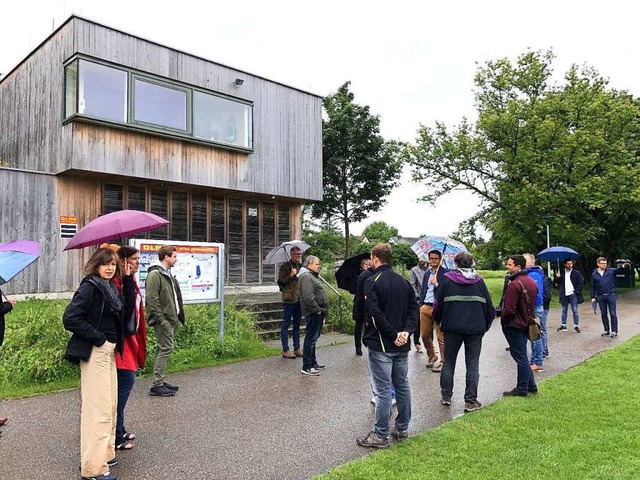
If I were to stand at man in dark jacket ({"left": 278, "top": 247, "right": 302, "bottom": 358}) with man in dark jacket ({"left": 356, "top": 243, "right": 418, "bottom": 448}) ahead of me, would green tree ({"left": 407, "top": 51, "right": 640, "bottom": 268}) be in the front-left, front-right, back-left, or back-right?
back-left

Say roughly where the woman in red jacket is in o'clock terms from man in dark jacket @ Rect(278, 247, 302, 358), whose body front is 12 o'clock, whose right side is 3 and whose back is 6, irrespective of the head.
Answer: The woman in red jacket is roughly at 2 o'clock from the man in dark jacket.

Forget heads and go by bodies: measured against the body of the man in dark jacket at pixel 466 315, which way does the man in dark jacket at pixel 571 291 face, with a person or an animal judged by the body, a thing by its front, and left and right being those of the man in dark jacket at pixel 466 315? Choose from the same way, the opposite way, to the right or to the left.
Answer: the opposite way

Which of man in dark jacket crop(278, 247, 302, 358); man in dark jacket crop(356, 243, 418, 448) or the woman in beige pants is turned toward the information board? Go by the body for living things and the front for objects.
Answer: man in dark jacket crop(356, 243, 418, 448)

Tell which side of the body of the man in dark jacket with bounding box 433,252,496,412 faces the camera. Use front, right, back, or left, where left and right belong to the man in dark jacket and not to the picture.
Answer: back

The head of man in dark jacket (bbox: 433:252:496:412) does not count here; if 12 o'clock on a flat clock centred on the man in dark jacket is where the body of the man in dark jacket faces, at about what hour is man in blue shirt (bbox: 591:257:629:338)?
The man in blue shirt is roughly at 1 o'clock from the man in dark jacket.

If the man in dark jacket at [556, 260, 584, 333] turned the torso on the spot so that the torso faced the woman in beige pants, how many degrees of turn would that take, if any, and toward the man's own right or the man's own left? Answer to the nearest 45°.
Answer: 0° — they already face them

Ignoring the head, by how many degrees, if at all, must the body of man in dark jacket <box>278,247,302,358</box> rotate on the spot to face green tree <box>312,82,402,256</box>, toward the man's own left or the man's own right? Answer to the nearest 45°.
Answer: approximately 135° to the man's own left

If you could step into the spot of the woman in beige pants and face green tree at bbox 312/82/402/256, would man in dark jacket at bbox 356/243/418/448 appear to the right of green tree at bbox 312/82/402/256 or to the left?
right

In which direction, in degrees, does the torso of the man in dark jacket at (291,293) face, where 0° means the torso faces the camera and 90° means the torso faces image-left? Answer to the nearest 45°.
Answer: approximately 315°

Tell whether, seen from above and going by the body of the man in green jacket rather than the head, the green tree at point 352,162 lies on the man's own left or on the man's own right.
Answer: on the man's own left

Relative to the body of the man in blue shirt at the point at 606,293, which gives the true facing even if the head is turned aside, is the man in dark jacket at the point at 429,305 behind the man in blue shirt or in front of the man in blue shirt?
in front

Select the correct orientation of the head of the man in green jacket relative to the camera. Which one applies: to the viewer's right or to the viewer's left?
to the viewer's right

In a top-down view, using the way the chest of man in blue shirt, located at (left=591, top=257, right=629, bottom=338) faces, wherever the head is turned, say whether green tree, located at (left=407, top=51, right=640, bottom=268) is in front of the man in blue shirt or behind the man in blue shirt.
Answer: behind
